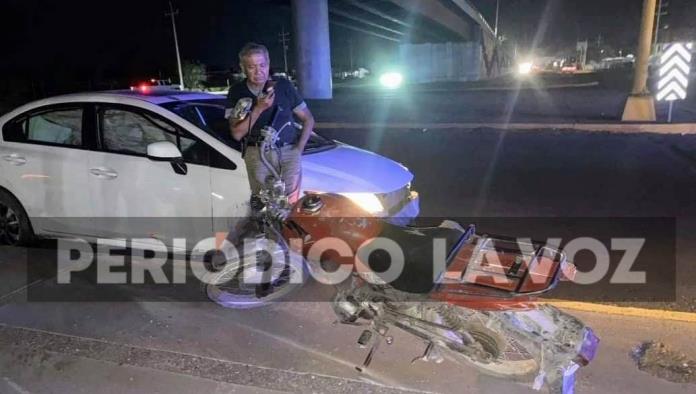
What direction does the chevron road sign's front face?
toward the camera

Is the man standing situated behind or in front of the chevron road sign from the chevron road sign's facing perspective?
in front

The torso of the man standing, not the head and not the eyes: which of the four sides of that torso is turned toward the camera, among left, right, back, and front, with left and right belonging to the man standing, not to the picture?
front

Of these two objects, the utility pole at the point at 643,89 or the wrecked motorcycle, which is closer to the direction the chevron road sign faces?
the wrecked motorcycle

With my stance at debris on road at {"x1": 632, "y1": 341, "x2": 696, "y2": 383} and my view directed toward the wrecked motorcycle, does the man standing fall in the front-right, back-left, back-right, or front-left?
front-right

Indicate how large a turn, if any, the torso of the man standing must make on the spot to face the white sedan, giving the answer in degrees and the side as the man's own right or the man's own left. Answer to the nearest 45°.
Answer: approximately 135° to the man's own right

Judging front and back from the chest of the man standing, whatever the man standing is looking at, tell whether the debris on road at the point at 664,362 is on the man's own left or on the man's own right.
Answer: on the man's own left

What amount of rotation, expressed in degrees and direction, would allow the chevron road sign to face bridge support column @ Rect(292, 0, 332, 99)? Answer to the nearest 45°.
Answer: approximately 135° to its right

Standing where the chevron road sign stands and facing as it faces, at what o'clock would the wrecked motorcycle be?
The wrecked motorcycle is roughly at 12 o'clock from the chevron road sign.

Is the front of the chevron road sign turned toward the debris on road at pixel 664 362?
yes

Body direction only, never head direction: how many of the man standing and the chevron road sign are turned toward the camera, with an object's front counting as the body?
2
